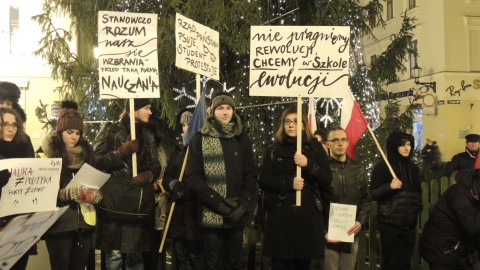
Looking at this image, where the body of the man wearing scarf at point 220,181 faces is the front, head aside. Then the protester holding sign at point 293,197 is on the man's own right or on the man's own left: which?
on the man's own left

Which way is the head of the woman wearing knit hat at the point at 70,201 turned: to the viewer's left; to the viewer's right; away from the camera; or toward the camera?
toward the camera

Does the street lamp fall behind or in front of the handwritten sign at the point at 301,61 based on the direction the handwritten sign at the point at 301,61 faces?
behind

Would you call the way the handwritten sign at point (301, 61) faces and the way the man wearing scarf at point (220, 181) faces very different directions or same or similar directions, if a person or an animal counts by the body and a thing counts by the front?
same or similar directions

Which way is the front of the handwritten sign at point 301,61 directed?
toward the camera

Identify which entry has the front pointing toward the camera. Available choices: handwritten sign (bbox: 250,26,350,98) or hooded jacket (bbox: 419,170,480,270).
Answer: the handwritten sign

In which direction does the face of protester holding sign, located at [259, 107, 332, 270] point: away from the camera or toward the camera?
toward the camera

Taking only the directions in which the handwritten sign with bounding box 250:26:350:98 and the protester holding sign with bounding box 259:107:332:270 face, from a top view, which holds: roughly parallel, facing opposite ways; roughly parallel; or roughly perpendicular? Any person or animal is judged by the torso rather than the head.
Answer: roughly parallel

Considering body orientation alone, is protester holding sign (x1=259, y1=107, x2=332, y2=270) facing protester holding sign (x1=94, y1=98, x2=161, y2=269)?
no

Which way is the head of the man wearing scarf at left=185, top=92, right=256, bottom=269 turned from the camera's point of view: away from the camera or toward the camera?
toward the camera

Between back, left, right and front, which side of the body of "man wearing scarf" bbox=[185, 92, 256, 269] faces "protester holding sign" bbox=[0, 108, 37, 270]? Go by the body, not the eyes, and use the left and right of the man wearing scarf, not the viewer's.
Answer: right

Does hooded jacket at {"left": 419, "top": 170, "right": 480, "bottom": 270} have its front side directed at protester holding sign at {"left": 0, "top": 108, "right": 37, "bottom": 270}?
no

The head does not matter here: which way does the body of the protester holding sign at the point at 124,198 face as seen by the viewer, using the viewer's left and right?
facing the viewer and to the right of the viewer

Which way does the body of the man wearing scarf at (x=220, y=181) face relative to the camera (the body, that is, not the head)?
toward the camera
